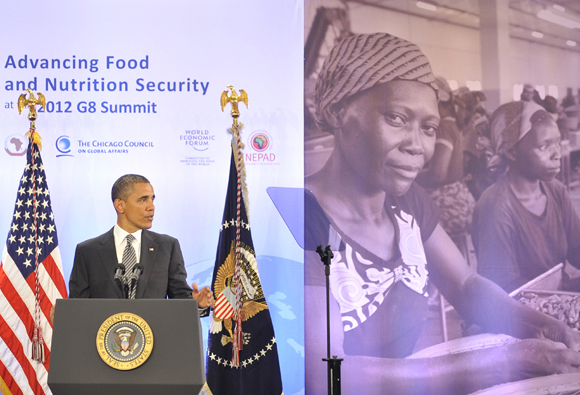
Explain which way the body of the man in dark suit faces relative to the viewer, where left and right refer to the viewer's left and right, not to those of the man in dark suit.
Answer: facing the viewer

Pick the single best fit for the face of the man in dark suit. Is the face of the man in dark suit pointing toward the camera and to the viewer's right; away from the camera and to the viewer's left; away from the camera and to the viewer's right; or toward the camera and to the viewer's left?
toward the camera and to the viewer's right

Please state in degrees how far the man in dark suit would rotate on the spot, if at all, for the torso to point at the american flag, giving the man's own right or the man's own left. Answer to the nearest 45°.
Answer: approximately 135° to the man's own right

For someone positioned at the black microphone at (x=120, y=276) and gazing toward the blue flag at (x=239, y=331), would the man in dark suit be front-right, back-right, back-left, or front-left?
front-left

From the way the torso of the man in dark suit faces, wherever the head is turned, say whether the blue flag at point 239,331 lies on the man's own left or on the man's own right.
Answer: on the man's own left

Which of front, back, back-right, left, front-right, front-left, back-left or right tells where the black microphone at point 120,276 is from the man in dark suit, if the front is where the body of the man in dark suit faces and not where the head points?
front

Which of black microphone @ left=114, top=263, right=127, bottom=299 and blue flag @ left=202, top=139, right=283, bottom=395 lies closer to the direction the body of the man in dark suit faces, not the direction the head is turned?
the black microphone
